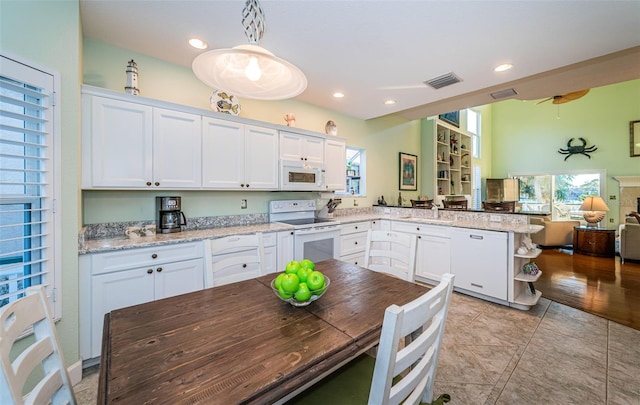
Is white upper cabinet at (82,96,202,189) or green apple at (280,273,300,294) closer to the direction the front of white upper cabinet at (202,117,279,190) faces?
the green apple

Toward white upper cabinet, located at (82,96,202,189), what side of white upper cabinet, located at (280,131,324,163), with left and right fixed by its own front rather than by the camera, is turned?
right

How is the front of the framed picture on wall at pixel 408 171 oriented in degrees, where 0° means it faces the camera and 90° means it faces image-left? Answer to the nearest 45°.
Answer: approximately 315°

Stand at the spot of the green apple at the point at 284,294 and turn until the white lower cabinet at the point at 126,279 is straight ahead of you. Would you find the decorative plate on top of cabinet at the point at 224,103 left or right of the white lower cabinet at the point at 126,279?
right

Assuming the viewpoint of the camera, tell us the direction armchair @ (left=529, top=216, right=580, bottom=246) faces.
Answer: facing away from the viewer and to the right of the viewer

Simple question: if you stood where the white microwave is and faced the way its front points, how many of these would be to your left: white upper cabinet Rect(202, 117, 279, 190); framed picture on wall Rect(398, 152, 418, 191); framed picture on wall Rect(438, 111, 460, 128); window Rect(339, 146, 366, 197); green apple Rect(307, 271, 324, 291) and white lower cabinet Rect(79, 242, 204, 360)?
3
